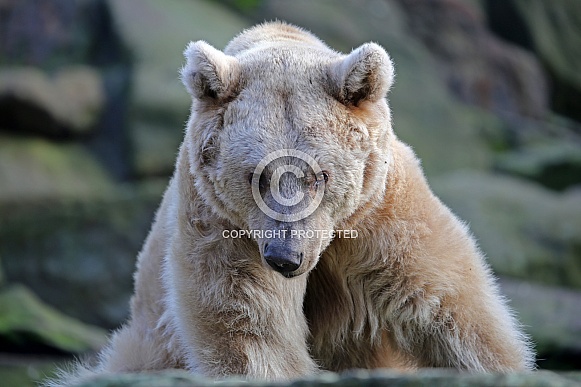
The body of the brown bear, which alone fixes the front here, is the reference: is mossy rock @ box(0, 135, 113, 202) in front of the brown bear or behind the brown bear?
behind

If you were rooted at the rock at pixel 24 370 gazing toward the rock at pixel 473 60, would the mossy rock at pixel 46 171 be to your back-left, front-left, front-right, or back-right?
front-left

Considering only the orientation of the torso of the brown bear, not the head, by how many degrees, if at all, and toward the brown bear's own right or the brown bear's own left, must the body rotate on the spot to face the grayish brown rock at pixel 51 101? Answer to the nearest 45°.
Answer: approximately 135° to the brown bear's own right

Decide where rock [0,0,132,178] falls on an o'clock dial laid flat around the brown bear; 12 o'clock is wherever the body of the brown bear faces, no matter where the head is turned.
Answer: The rock is roughly at 5 o'clock from the brown bear.

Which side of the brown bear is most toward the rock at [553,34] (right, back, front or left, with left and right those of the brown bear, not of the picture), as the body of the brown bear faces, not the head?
back

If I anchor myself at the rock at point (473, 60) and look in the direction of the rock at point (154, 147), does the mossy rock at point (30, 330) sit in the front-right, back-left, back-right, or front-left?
front-left

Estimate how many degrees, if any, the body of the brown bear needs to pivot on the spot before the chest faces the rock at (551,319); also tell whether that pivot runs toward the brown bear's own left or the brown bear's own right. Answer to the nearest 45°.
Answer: approximately 135° to the brown bear's own left

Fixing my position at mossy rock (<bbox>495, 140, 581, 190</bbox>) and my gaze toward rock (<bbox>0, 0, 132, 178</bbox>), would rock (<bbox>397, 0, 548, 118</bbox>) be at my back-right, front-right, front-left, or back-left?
front-right

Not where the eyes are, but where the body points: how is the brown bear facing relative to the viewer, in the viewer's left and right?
facing the viewer

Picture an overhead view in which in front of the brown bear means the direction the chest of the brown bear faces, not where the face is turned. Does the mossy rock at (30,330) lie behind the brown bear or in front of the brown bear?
behind
